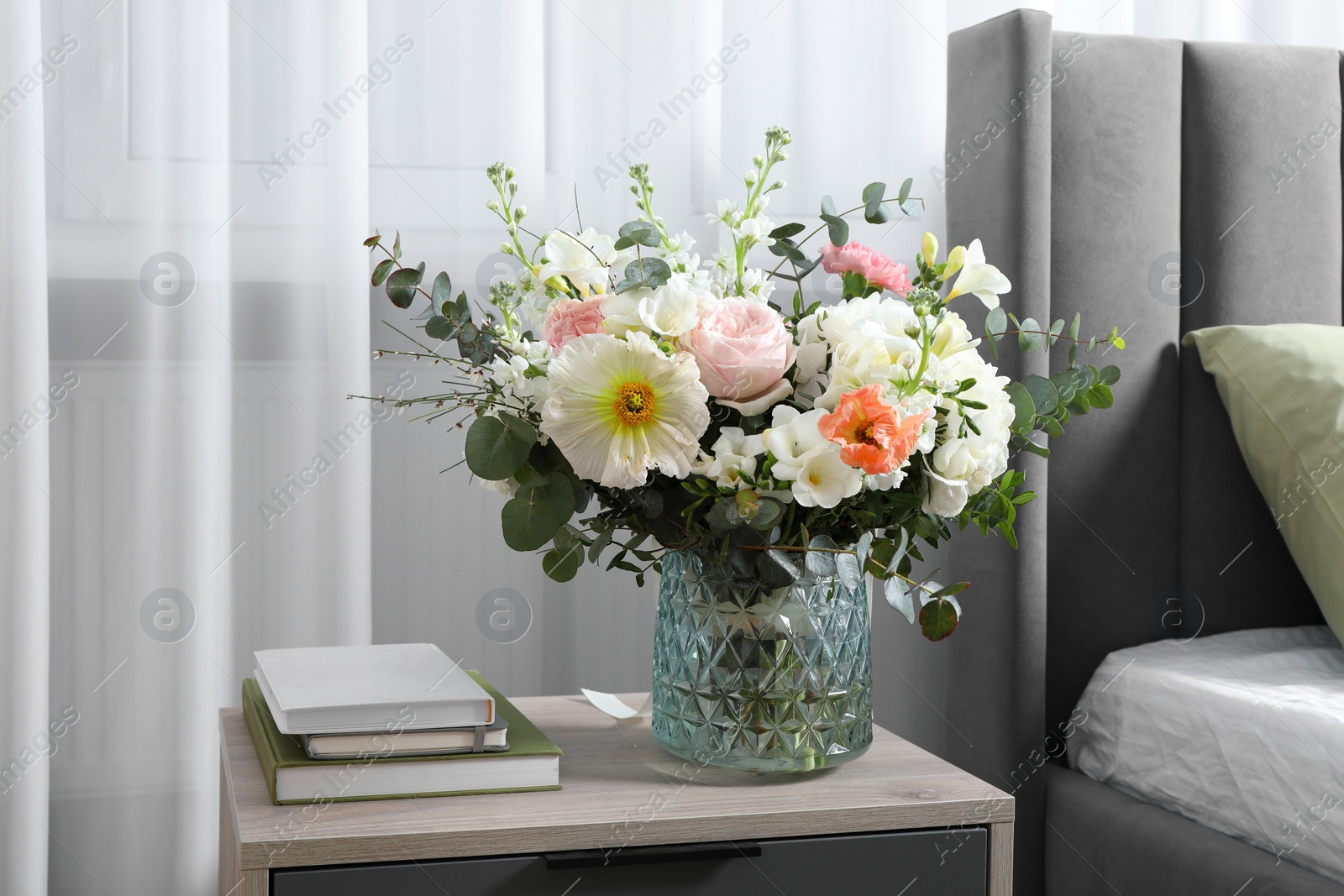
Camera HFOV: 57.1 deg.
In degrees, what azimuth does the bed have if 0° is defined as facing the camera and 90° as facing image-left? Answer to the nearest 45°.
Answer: approximately 315°

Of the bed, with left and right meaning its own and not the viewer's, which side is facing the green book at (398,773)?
right

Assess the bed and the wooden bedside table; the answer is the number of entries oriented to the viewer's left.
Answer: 0

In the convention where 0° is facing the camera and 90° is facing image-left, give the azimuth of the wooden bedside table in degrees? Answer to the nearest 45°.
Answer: approximately 0°

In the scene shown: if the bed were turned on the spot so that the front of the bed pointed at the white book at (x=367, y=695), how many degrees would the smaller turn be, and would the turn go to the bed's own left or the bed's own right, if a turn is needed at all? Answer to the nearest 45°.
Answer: approximately 90° to the bed's own right

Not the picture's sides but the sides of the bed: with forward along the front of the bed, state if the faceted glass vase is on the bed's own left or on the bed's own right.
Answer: on the bed's own right

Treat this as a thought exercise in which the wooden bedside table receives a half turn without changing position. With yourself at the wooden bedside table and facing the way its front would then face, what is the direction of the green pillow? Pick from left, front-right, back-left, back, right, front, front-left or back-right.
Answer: front-right
